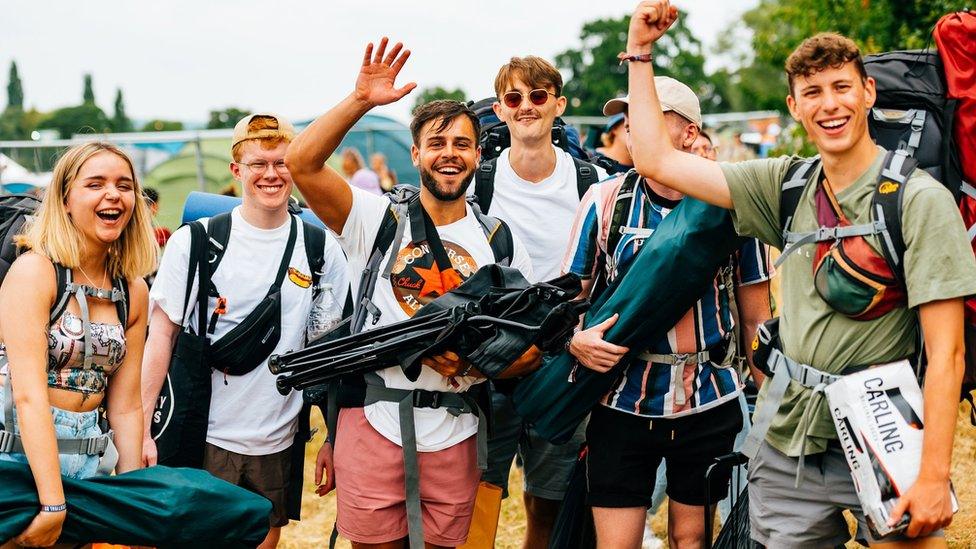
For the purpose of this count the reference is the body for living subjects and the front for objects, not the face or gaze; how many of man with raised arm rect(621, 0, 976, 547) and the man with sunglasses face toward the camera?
2

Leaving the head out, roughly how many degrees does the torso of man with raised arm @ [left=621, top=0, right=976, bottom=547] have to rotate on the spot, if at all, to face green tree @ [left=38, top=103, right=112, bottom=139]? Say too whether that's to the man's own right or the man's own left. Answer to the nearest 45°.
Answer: approximately 135° to the man's own right

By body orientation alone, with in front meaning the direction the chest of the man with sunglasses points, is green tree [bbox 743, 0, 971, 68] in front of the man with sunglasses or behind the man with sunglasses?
behind

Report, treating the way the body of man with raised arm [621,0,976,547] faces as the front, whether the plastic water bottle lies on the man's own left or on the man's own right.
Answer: on the man's own right

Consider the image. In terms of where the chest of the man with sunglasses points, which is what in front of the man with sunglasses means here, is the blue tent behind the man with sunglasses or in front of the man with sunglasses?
behind

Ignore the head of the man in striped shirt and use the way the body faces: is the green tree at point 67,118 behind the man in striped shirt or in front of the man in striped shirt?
behind

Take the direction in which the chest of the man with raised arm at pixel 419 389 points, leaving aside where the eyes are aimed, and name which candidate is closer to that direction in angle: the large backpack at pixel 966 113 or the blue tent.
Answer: the large backpack

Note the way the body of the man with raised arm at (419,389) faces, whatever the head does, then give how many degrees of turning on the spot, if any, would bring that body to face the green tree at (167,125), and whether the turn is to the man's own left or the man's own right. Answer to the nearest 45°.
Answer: approximately 180°
